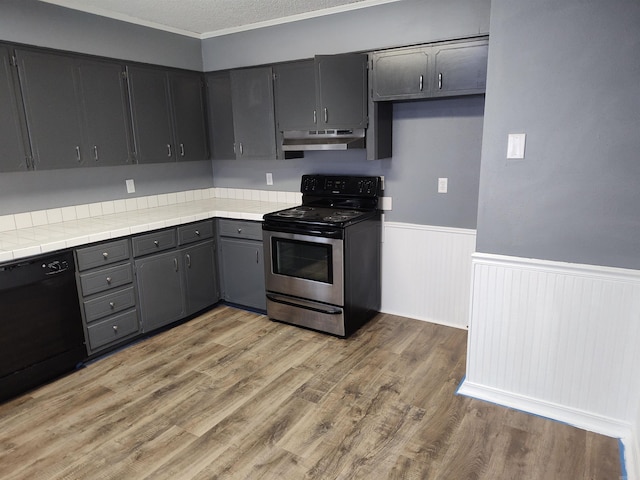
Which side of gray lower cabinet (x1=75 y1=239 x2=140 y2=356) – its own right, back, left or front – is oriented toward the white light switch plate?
front

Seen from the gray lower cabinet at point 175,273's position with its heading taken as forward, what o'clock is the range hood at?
The range hood is roughly at 11 o'clock from the gray lower cabinet.

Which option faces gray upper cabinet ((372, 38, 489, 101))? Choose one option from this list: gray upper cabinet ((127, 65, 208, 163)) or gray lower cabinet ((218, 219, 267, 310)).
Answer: gray upper cabinet ((127, 65, 208, 163))

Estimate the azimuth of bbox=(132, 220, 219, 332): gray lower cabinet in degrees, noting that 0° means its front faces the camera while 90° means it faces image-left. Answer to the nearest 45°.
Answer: approximately 315°

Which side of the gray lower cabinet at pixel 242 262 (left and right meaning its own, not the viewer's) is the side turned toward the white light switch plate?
left

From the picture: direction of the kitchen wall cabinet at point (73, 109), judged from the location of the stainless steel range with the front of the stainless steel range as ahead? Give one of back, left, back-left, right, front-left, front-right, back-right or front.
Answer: front-right

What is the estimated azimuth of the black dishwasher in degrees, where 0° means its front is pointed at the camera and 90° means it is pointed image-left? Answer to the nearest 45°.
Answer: approximately 315°
